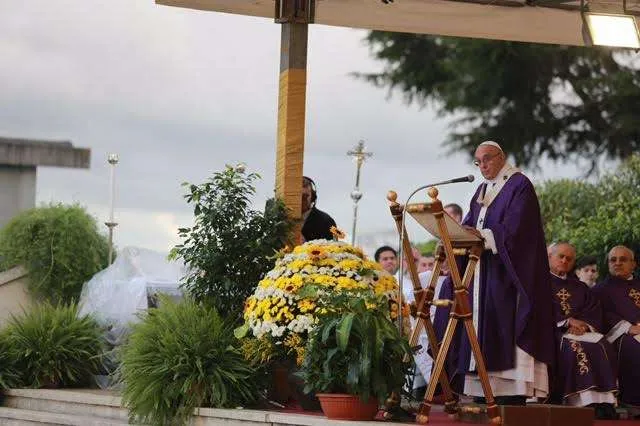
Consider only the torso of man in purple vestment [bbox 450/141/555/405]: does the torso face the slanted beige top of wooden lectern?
yes

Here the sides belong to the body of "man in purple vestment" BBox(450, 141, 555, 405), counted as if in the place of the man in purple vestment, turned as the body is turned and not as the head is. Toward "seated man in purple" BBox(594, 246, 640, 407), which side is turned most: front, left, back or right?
back

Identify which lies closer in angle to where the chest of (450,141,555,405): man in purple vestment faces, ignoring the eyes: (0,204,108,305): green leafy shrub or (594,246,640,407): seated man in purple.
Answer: the green leafy shrub

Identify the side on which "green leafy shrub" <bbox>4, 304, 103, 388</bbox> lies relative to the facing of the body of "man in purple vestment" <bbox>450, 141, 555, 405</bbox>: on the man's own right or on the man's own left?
on the man's own right

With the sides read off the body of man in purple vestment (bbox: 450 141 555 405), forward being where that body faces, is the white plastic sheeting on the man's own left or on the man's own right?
on the man's own right

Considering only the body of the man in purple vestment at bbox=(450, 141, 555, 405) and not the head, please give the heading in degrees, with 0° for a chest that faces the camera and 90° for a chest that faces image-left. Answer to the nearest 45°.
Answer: approximately 45°

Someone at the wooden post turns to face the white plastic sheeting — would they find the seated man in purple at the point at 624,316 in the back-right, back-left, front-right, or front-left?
back-right
